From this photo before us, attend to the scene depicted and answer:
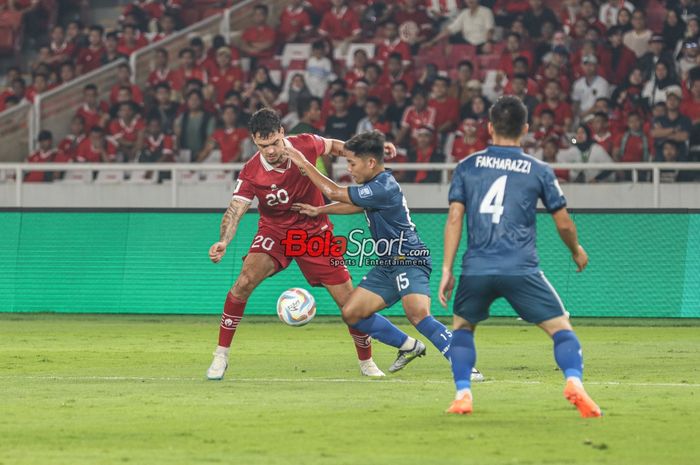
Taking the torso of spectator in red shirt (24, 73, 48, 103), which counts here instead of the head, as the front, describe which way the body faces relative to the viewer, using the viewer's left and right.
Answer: facing the viewer and to the right of the viewer

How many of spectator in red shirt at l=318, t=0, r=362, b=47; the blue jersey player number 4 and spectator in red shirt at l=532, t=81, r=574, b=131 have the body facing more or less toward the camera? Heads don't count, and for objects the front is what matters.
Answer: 2

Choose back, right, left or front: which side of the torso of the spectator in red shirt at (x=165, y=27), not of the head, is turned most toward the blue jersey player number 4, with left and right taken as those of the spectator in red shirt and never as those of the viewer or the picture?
front

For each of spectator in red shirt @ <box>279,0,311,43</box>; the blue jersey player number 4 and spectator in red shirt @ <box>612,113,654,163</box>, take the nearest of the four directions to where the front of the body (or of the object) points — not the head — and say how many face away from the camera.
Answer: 1

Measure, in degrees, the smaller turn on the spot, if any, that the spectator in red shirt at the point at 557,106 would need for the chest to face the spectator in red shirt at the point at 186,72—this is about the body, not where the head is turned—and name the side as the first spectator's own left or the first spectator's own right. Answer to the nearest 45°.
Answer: approximately 90° to the first spectator's own right

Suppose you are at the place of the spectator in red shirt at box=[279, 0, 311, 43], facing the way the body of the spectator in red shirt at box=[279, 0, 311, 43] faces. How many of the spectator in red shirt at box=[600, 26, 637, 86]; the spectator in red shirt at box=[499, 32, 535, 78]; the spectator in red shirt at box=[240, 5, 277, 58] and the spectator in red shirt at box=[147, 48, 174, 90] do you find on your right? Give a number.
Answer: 2

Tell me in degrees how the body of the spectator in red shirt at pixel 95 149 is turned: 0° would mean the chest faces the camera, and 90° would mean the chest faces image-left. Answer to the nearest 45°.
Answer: approximately 0°

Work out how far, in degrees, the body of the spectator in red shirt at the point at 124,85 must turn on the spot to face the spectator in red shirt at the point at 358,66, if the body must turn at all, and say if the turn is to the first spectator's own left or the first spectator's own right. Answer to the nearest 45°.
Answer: approximately 45° to the first spectator's own left

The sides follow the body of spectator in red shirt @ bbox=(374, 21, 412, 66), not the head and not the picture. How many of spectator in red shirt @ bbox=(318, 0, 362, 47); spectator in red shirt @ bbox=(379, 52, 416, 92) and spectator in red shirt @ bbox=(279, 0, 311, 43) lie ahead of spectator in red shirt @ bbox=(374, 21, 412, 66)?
1

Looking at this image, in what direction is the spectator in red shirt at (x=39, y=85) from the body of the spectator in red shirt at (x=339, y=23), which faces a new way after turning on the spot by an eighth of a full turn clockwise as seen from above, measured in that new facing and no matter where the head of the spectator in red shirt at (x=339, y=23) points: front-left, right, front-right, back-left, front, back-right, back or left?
front-right
